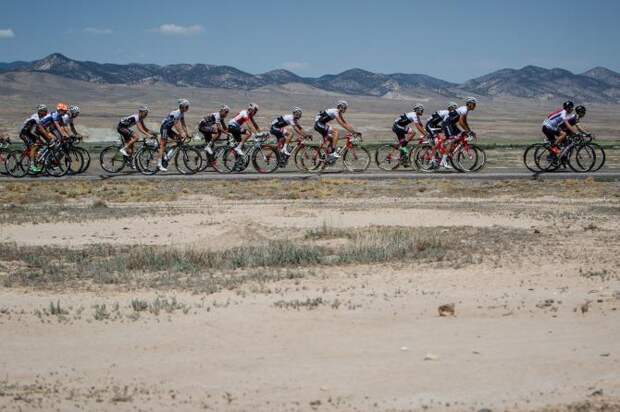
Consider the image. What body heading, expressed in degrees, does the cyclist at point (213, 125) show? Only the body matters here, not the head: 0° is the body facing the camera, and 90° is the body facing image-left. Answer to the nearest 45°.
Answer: approximately 270°

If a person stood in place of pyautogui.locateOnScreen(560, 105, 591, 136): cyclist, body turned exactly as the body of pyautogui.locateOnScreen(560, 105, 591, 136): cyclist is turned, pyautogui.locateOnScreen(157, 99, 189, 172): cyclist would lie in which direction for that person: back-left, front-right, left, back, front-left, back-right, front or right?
back

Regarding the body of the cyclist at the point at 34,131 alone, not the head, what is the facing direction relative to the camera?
to the viewer's right

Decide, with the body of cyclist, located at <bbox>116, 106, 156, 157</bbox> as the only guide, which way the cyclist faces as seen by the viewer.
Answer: to the viewer's right

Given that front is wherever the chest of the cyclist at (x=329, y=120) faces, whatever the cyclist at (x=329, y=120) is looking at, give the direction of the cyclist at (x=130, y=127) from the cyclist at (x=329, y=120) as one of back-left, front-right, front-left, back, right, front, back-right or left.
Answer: back

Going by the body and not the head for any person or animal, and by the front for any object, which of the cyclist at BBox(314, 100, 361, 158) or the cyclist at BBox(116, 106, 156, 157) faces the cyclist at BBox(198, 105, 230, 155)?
the cyclist at BBox(116, 106, 156, 157)

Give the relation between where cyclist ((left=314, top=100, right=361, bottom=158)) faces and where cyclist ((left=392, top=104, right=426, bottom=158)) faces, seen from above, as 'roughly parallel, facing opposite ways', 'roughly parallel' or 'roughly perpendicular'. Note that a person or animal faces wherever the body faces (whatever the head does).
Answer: roughly parallel

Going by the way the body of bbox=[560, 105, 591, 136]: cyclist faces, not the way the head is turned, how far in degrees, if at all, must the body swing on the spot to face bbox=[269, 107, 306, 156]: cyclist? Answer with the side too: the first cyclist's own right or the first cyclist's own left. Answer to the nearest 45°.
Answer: approximately 180°

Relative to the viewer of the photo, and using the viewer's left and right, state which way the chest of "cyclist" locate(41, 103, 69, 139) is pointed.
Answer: facing to the right of the viewer

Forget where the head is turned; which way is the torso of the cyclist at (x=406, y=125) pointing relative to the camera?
to the viewer's right

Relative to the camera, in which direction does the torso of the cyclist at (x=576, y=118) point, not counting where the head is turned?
to the viewer's right

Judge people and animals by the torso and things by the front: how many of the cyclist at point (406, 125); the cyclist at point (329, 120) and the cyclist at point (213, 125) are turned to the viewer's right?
3

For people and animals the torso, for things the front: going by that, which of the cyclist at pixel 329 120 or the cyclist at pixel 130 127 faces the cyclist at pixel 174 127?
the cyclist at pixel 130 127
